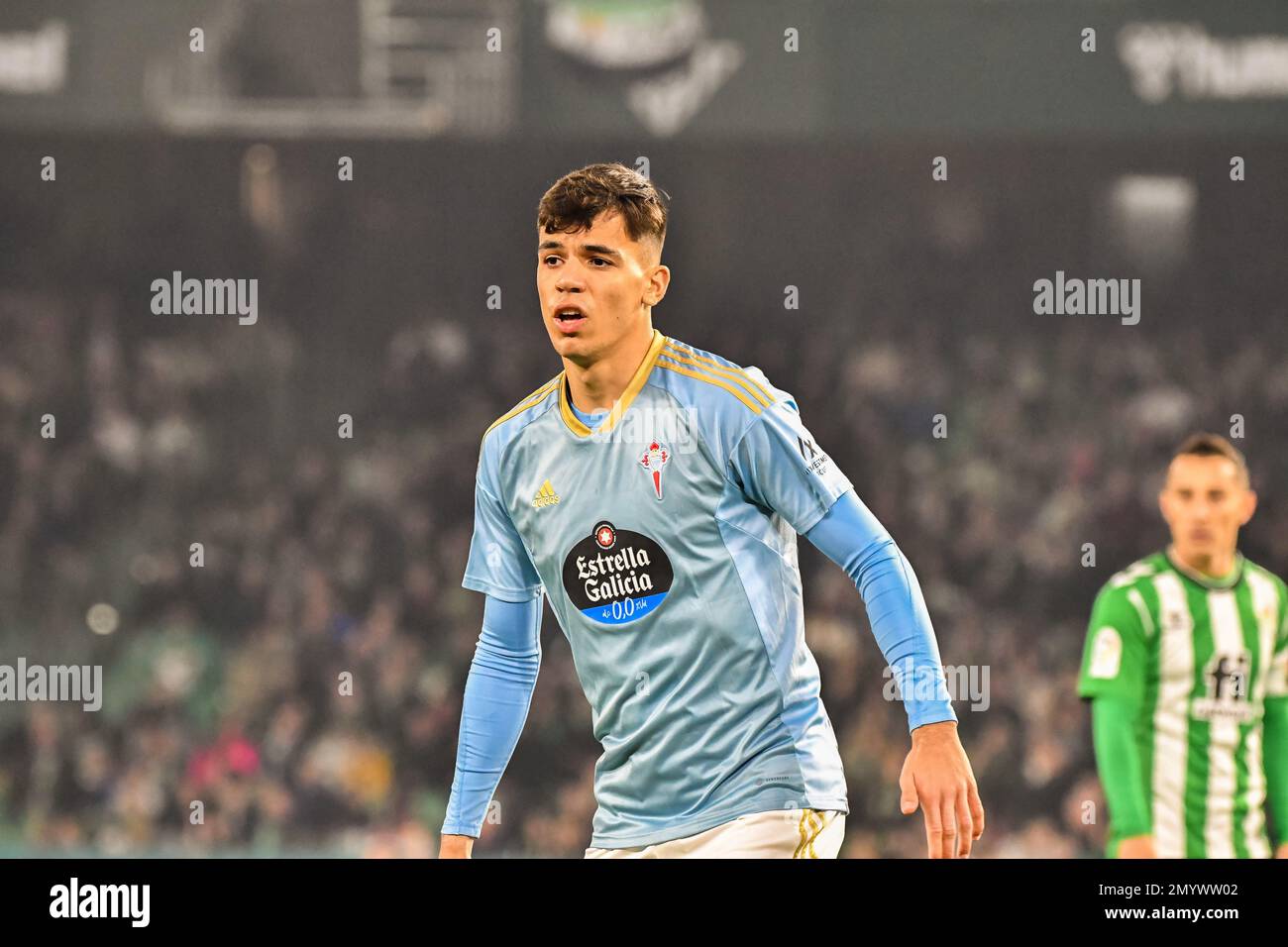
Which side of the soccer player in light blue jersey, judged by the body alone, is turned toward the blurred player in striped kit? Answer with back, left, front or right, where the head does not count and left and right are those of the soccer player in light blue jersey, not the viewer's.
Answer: back

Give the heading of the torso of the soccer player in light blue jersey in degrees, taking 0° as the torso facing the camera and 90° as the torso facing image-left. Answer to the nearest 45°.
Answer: approximately 45°
